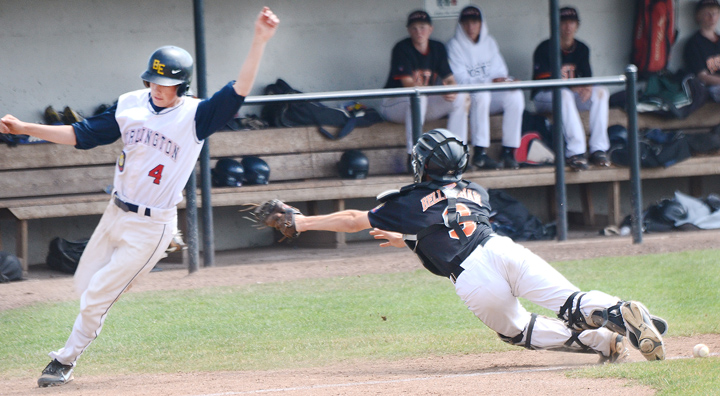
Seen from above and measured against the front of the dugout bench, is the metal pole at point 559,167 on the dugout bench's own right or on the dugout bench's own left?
on the dugout bench's own left

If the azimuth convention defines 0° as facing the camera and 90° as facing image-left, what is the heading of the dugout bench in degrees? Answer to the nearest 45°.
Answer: approximately 0°

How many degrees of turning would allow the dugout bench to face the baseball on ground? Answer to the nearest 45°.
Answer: approximately 45° to its left

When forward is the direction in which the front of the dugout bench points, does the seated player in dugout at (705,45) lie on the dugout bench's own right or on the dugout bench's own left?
on the dugout bench's own left

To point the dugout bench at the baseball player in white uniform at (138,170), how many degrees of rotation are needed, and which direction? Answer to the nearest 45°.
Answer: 0° — it already faces them

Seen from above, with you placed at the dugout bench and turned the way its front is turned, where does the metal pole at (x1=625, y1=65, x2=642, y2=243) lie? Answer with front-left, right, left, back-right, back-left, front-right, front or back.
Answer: left

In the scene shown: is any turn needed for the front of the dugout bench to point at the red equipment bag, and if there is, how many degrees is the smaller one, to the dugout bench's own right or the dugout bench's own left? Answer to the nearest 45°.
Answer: approximately 135° to the dugout bench's own left

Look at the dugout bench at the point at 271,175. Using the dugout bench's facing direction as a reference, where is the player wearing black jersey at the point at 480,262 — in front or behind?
in front

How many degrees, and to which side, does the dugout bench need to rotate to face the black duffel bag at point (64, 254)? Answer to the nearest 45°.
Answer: approximately 90° to its right
